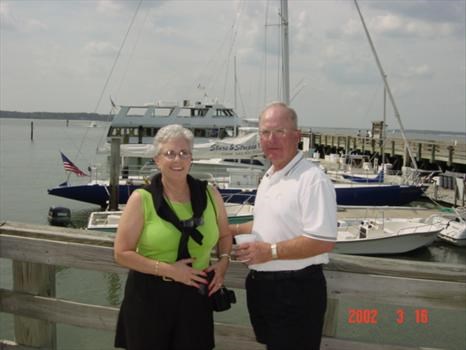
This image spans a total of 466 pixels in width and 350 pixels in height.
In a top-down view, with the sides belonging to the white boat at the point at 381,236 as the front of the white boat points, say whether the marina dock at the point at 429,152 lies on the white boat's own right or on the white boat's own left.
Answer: on the white boat's own left

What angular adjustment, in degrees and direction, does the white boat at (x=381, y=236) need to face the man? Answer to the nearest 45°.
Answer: approximately 90° to its right

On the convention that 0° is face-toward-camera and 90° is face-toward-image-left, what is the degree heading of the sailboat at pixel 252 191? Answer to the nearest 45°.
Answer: approximately 270°

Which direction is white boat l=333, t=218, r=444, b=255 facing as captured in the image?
to the viewer's right

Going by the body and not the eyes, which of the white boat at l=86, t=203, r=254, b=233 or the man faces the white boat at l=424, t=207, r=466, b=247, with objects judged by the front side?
the white boat at l=86, t=203, r=254, b=233

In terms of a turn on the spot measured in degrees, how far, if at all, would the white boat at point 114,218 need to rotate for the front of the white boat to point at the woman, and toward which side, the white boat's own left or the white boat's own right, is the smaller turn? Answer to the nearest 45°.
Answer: approximately 90° to the white boat's own right

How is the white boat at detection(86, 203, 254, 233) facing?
to the viewer's right

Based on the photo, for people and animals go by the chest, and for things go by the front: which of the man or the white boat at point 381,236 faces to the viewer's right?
the white boat

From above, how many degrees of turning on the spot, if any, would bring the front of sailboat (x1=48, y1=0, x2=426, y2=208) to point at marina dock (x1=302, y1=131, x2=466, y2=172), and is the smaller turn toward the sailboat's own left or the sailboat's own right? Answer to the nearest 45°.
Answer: approximately 45° to the sailboat's own left

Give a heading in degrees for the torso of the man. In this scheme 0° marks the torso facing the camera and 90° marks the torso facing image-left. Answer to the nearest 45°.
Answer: approximately 45°

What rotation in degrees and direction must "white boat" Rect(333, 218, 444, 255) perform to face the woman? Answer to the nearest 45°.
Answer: approximately 90° to its right
